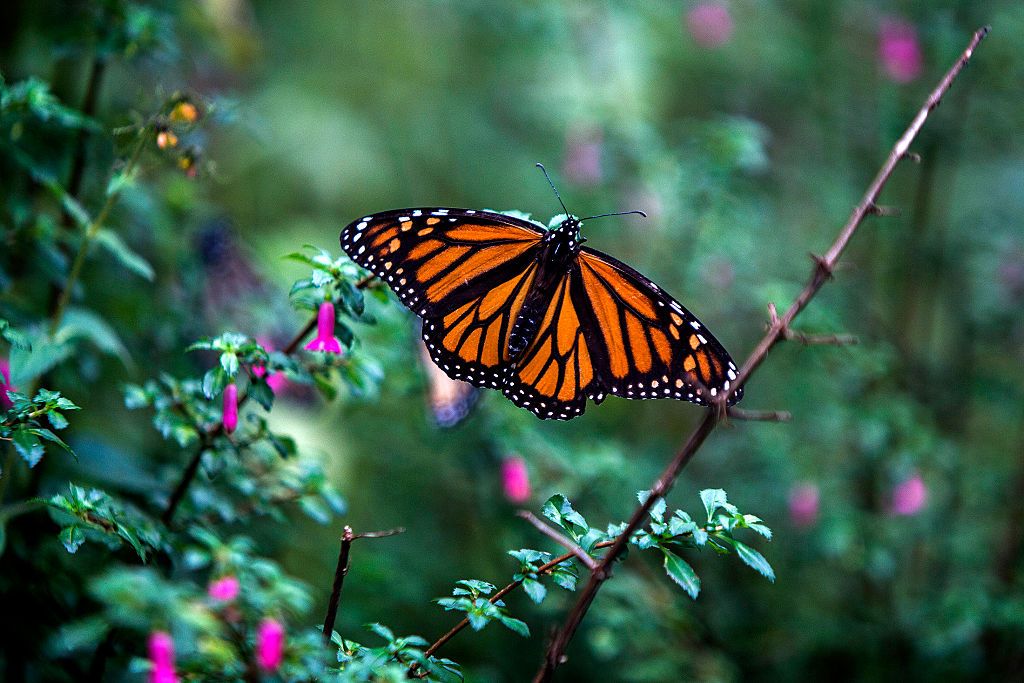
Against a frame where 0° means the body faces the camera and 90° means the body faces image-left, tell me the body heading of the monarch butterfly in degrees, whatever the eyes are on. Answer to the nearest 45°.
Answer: approximately 225°
